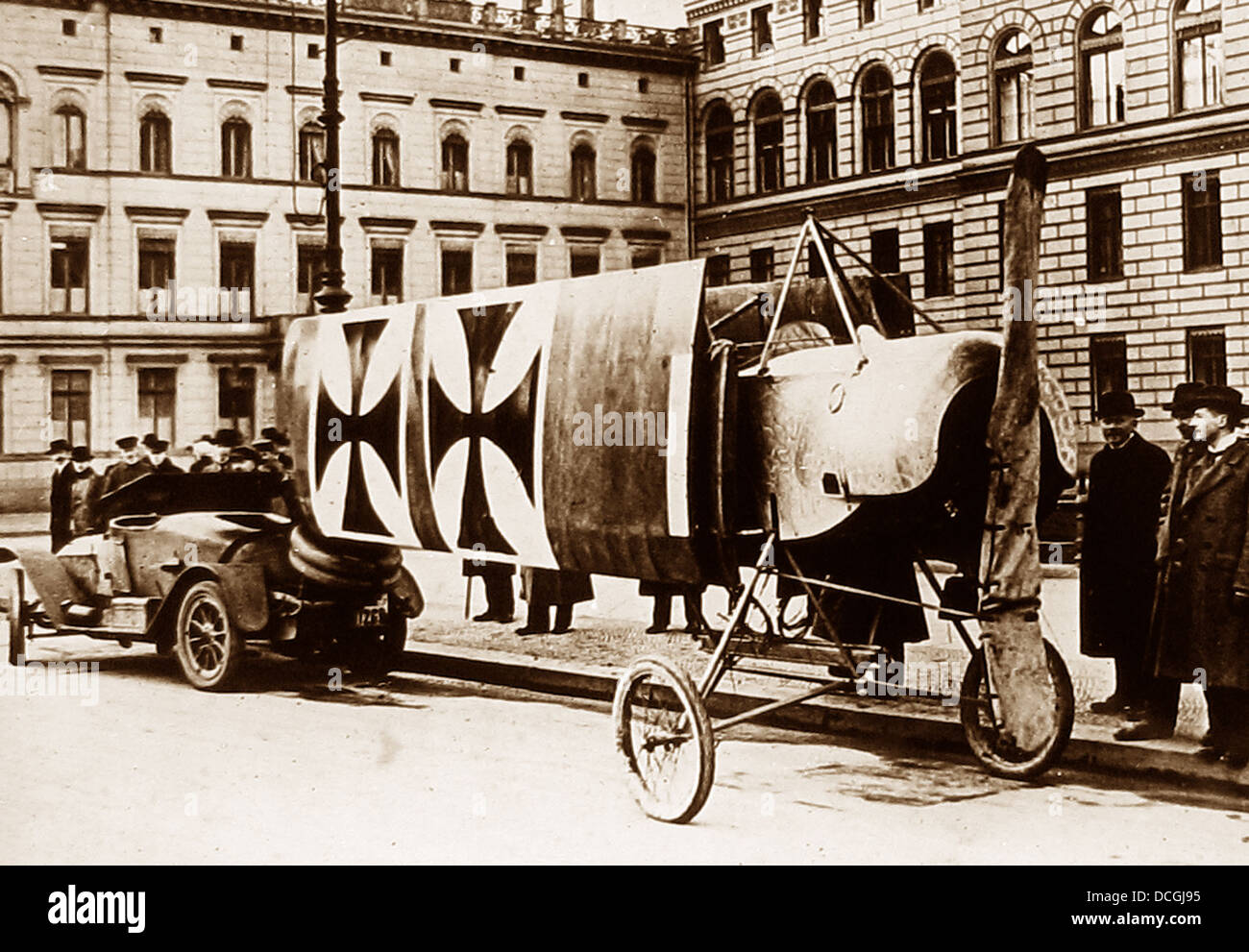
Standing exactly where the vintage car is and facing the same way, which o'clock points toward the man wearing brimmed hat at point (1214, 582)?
The man wearing brimmed hat is roughly at 6 o'clock from the vintage car.

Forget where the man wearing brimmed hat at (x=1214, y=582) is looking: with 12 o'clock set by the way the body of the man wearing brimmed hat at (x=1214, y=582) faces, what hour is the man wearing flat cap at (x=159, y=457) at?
the man wearing flat cap at (x=159, y=457) is roughly at 2 o'clock from the man wearing brimmed hat at (x=1214, y=582).

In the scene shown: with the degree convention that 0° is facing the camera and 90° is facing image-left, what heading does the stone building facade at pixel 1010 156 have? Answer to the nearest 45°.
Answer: approximately 45°

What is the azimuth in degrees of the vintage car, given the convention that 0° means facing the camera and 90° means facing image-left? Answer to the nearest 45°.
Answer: approximately 135°

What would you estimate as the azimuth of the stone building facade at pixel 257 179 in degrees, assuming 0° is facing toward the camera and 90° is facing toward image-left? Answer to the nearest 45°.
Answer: approximately 315°

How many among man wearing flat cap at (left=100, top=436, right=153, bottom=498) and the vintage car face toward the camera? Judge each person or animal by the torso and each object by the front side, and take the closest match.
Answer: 1
